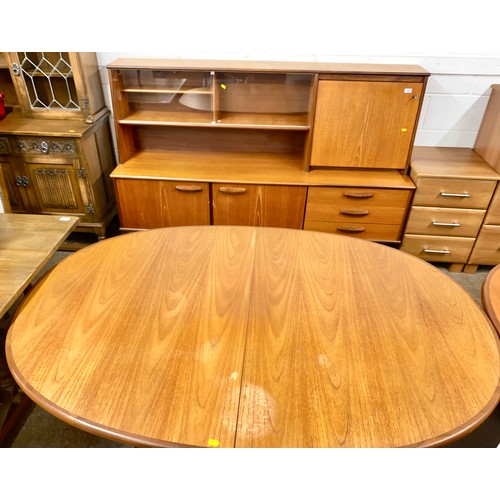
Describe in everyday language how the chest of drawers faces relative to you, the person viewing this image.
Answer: facing the viewer

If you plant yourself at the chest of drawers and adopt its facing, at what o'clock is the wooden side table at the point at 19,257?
The wooden side table is roughly at 1 o'clock from the chest of drawers.

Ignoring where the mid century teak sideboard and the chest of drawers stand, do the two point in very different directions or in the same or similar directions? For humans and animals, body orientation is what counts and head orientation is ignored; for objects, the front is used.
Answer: same or similar directions

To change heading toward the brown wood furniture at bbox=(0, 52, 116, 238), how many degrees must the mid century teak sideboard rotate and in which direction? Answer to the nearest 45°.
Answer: approximately 90° to its right

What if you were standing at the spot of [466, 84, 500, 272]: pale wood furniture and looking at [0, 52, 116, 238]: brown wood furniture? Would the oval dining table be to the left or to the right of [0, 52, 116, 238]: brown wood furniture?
left

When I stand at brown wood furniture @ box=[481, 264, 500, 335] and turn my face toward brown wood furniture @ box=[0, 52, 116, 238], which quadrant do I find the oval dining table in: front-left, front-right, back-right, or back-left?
front-left

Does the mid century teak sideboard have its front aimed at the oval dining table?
yes

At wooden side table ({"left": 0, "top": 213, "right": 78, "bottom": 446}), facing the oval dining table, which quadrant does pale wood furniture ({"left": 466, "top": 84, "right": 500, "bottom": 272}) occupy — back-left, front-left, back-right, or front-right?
front-left

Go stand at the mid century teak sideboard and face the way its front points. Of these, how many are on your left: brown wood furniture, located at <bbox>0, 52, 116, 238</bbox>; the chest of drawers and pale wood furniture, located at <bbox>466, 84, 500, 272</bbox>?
2

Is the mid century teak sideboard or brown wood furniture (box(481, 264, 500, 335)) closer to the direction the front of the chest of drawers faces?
the brown wood furniture

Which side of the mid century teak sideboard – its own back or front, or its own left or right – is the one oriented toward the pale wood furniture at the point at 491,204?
left

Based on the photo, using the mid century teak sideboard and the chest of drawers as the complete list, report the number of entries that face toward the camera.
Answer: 2

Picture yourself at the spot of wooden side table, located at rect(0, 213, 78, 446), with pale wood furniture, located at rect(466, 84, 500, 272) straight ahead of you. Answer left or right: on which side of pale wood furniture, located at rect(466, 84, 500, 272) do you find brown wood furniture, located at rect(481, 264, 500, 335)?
right

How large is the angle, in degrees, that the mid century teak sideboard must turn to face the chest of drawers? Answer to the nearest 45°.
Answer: approximately 90° to its left

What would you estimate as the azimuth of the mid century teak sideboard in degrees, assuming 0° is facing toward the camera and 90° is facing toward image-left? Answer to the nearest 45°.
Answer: approximately 0°

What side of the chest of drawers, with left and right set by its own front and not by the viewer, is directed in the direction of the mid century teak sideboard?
right

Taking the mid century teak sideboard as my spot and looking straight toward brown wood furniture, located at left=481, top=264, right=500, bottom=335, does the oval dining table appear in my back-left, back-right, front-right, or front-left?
front-right
